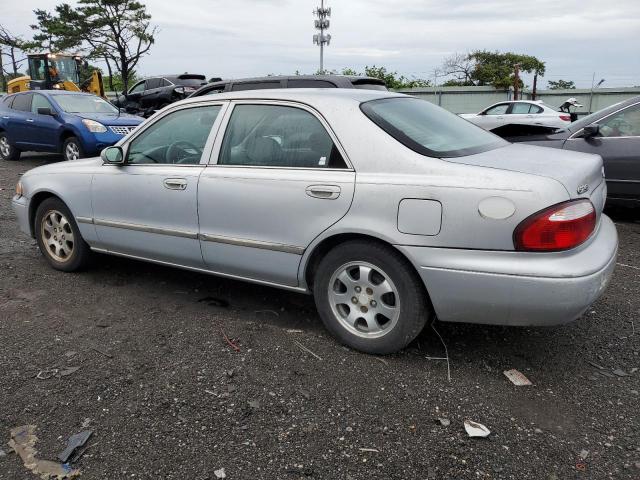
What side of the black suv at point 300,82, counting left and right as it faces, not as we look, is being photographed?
left

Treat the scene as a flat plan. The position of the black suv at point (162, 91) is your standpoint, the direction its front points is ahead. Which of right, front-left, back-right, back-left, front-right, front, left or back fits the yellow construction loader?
front

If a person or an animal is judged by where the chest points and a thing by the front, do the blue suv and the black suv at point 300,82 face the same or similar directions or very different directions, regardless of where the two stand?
very different directions

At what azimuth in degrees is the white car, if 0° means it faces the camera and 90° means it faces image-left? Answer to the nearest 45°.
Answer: approximately 90°

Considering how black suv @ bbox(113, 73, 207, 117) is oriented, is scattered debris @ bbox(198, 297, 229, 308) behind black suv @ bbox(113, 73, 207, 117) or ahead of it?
behind

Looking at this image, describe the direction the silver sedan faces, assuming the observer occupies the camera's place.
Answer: facing away from the viewer and to the left of the viewer

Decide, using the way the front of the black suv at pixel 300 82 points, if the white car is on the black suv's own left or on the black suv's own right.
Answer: on the black suv's own right

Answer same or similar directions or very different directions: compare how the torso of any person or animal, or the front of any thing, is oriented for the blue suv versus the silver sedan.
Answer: very different directions

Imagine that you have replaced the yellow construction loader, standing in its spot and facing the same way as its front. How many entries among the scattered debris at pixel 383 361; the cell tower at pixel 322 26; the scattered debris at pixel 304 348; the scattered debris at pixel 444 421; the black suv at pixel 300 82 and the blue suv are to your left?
1

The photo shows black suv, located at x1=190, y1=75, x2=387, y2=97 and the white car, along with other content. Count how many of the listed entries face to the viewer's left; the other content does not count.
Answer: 2

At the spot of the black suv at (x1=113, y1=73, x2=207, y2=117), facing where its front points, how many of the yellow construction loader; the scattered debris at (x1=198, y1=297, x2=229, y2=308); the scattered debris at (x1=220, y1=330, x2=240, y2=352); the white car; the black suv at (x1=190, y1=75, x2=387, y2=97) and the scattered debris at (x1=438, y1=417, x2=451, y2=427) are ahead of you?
1

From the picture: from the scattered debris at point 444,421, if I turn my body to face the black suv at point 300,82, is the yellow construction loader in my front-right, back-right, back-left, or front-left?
front-left

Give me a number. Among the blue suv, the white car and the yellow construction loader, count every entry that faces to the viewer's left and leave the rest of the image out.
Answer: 1

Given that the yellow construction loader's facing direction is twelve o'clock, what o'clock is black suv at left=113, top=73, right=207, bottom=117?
The black suv is roughly at 12 o'clock from the yellow construction loader.

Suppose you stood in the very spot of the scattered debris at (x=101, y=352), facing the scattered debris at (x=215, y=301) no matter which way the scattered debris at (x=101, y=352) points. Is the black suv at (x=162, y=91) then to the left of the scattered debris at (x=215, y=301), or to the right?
left

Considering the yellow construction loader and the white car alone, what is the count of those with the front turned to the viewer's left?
1

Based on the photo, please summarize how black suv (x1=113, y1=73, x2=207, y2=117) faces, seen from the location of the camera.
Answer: facing away from the viewer and to the left of the viewer

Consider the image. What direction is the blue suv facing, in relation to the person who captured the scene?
facing the viewer and to the right of the viewer
